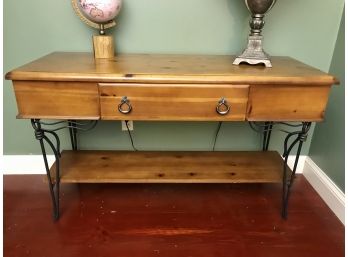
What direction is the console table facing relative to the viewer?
toward the camera
